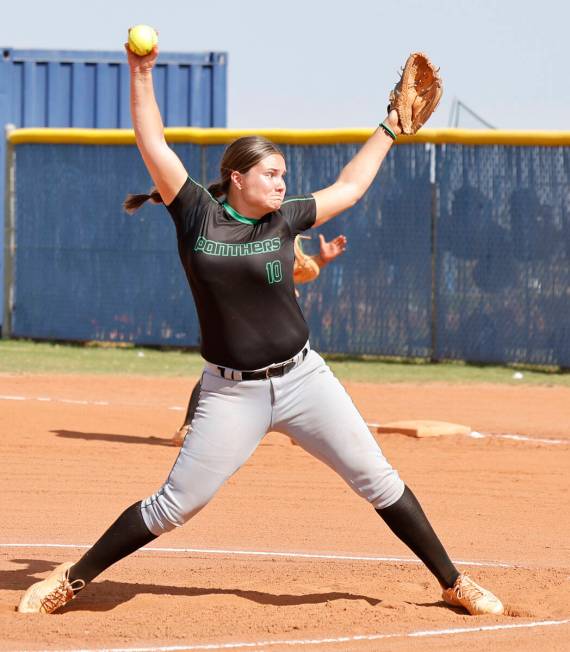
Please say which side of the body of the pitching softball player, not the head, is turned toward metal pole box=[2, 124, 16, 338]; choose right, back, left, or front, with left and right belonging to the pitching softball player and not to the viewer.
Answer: back

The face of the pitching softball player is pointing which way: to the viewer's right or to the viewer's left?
to the viewer's right

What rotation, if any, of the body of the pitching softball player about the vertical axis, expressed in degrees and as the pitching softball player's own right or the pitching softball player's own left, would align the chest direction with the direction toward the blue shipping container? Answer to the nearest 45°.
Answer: approximately 180°

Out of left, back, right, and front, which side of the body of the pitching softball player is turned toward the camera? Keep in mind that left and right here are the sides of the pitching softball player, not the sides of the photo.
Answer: front
